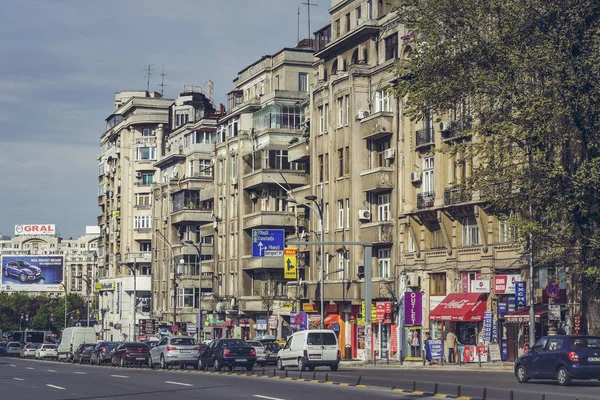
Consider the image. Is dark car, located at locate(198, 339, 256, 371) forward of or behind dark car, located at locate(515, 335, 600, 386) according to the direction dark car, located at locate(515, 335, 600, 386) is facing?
forward

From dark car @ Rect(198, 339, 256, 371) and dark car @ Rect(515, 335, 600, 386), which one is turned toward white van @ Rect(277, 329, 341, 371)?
dark car @ Rect(515, 335, 600, 386)

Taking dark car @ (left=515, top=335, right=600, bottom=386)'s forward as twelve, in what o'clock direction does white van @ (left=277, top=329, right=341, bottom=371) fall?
The white van is roughly at 12 o'clock from the dark car.

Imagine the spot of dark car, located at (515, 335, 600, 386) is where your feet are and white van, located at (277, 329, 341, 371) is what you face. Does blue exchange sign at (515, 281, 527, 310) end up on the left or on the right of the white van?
right

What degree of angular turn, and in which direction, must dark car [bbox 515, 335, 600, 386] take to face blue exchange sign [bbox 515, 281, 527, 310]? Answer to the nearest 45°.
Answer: approximately 45° to its right

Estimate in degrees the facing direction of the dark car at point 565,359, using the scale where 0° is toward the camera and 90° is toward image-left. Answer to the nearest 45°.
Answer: approximately 135°

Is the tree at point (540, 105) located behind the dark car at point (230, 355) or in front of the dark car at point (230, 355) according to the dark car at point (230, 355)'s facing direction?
behind

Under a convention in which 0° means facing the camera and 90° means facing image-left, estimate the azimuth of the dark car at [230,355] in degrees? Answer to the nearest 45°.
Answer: approximately 135°

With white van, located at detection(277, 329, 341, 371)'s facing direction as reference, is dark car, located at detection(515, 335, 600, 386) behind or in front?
behind

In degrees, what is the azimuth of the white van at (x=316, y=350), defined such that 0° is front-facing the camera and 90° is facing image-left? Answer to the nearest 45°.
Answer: approximately 135°
